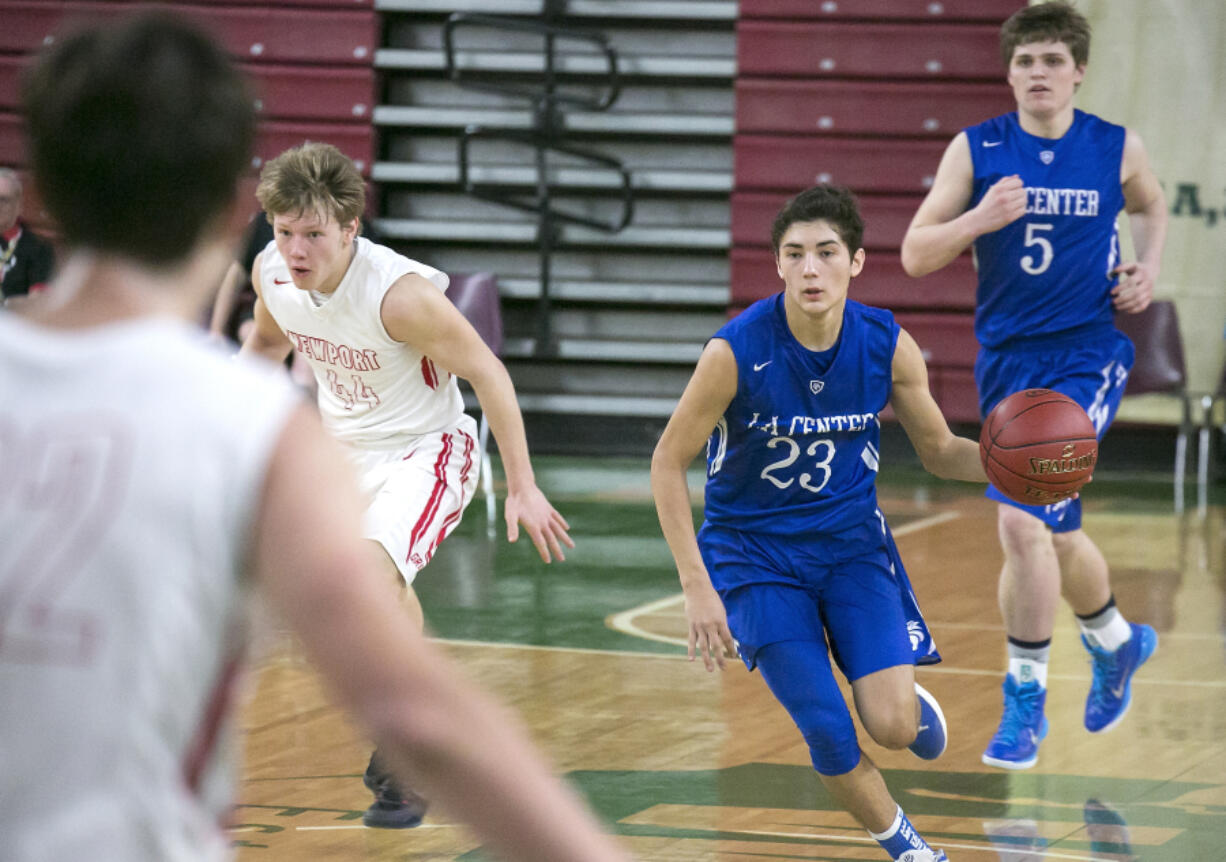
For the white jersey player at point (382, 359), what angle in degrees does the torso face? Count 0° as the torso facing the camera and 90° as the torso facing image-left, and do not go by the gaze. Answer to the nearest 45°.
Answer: approximately 45°

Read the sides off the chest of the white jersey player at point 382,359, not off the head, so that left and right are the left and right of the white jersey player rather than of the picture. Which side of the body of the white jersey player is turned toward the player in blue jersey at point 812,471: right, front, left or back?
left

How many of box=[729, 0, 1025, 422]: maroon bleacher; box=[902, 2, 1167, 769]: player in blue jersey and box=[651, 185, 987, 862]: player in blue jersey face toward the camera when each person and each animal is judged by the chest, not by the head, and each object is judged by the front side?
3

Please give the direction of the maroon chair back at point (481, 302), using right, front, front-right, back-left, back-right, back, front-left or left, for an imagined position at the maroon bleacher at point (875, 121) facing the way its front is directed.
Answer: front-right

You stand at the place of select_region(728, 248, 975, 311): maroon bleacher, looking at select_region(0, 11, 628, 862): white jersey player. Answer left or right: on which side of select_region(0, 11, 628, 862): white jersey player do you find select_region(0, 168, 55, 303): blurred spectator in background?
right

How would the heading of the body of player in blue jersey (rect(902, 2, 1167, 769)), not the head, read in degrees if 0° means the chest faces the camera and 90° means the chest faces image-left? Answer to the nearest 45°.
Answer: approximately 0°

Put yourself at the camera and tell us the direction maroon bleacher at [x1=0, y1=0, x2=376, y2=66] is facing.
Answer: facing the viewer

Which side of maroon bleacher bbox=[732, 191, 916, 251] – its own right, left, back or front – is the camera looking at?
front

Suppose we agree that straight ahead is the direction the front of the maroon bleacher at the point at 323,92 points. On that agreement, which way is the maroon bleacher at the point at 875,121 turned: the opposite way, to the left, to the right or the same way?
the same way

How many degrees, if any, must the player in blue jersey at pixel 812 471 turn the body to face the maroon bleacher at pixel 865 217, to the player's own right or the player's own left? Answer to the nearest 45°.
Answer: approximately 180°

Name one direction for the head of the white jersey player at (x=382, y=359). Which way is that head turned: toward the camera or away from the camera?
toward the camera

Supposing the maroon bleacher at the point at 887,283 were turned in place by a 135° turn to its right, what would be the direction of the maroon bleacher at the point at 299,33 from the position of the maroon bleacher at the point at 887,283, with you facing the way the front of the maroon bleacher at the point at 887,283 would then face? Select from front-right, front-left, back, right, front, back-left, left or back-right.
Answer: front-left

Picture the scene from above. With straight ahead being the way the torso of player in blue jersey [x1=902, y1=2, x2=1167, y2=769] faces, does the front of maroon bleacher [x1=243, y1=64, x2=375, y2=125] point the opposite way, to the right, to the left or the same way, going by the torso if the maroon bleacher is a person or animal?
the same way

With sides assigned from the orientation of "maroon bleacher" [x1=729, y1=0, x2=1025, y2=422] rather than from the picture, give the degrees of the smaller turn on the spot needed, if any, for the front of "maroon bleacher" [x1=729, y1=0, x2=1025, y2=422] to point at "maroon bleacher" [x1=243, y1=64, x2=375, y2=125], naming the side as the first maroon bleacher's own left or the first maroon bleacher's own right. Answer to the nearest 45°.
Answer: approximately 90° to the first maroon bleacher's own right
